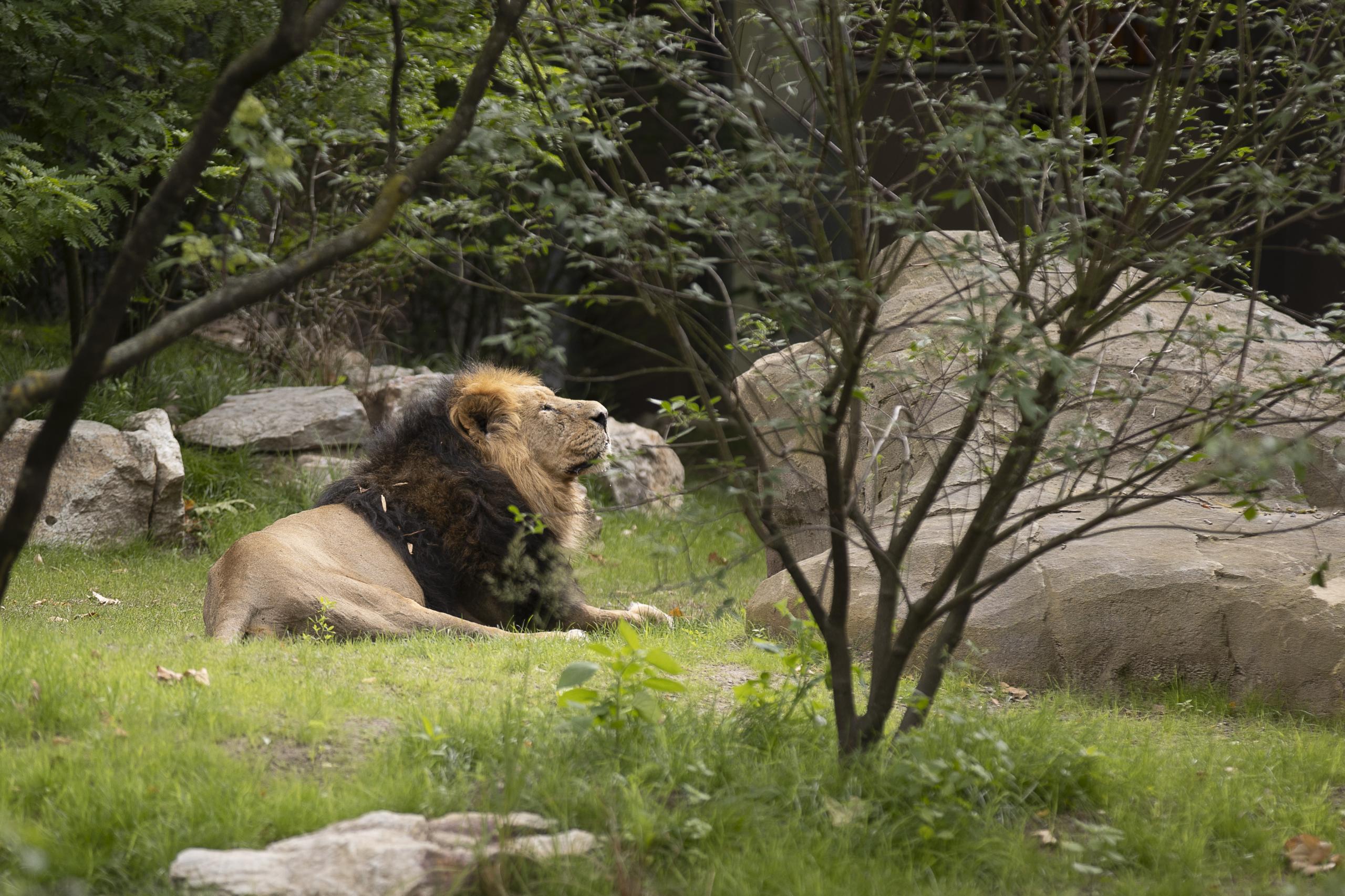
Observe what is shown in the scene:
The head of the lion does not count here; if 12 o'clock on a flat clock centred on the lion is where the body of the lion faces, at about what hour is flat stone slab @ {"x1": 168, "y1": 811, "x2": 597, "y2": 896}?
The flat stone slab is roughly at 3 o'clock from the lion.

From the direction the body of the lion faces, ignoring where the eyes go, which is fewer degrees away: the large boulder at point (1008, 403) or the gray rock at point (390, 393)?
the large boulder

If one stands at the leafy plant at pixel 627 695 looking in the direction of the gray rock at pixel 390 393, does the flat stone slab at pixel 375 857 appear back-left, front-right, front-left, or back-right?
back-left

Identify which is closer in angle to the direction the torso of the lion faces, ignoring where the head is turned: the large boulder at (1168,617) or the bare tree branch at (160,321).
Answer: the large boulder

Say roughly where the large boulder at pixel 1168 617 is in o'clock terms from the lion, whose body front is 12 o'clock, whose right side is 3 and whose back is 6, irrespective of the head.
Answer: The large boulder is roughly at 1 o'clock from the lion.

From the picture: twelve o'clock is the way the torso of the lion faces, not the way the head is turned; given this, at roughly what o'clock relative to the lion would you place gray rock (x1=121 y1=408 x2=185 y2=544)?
The gray rock is roughly at 8 o'clock from the lion.

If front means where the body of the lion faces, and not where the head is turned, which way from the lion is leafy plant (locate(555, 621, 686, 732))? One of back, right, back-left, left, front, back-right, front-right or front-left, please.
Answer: right

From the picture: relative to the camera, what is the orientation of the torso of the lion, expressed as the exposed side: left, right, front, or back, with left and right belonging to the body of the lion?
right

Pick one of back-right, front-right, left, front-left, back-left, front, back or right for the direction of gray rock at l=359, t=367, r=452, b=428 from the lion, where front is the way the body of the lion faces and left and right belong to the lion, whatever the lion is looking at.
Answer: left

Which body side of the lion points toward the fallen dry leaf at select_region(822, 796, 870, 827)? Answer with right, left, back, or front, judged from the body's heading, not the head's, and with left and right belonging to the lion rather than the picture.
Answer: right

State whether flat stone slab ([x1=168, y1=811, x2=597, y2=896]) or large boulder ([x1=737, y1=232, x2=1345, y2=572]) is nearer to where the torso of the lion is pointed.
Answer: the large boulder

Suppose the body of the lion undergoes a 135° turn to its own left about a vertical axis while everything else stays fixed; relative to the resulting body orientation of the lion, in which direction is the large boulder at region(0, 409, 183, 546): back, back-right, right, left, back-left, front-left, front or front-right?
front
